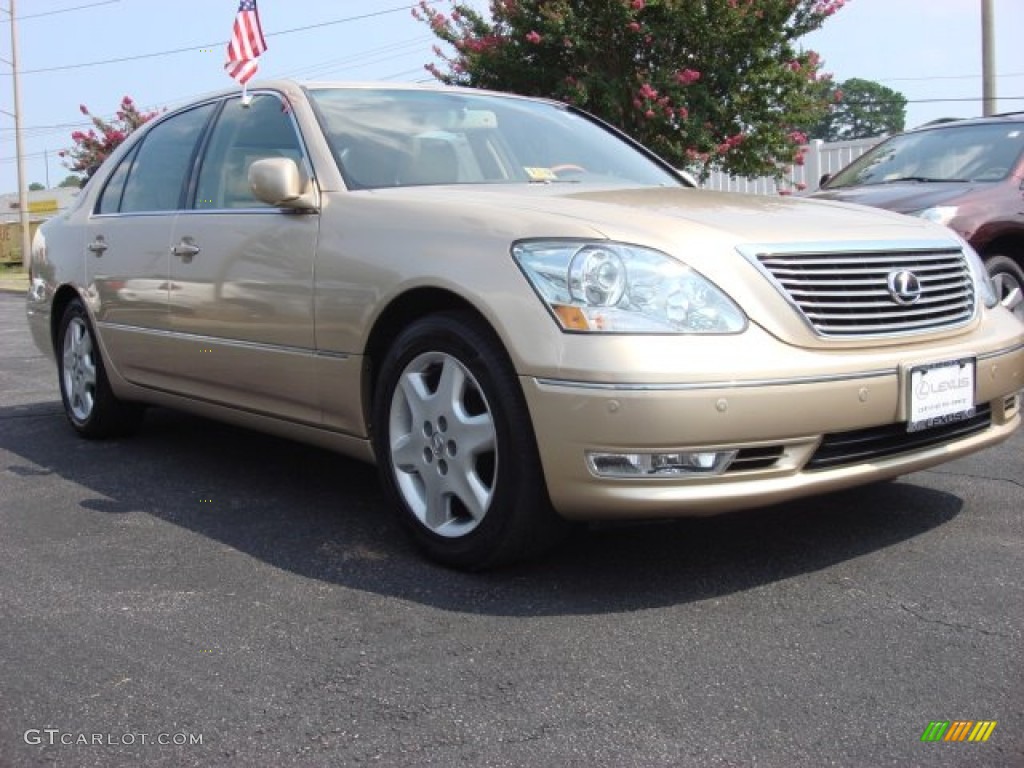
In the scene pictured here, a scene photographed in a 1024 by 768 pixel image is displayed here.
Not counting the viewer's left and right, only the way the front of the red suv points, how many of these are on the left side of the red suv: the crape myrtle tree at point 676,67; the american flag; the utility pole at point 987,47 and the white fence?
0

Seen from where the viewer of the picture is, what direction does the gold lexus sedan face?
facing the viewer and to the right of the viewer

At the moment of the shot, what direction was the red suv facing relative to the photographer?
facing the viewer and to the left of the viewer

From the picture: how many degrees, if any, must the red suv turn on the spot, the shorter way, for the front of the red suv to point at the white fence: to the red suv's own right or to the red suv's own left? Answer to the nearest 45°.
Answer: approximately 135° to the red suv's own right

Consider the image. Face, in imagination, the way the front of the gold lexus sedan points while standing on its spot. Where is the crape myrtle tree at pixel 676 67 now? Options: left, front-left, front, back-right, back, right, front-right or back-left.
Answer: back-left

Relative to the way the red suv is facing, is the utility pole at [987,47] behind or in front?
behind

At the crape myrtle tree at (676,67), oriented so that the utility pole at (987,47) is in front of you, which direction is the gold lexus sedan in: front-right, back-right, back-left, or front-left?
back-right

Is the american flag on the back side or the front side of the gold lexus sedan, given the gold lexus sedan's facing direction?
on the back side

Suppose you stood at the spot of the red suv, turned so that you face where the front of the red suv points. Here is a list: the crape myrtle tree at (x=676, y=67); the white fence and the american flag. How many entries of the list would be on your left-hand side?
0

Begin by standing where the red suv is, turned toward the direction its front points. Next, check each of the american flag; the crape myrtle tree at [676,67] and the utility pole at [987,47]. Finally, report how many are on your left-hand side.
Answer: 0
